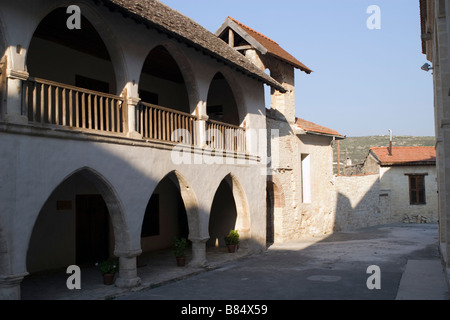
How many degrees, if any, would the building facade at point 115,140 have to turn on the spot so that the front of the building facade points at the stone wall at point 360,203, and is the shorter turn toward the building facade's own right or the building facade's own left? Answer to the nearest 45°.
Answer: approximately 90° to the building facade's own left

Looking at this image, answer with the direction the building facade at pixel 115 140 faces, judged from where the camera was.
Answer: facing the viewer and to the right of the viewer

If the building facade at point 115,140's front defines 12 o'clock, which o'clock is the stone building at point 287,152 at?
The stone building is roughly at 9 o'clock from the building facade.

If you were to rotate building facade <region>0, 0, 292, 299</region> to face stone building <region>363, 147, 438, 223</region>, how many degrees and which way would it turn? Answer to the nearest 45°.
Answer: approximately 90° to its left
